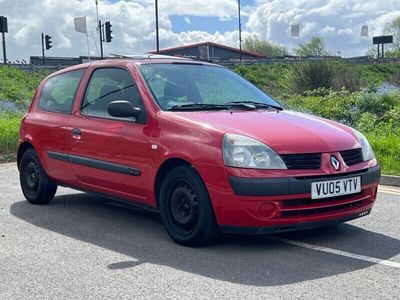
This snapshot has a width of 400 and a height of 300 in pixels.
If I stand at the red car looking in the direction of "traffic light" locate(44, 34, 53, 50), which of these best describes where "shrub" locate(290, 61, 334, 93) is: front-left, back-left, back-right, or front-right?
front-right

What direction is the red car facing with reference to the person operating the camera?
facing the viewer and to the right of the viewer

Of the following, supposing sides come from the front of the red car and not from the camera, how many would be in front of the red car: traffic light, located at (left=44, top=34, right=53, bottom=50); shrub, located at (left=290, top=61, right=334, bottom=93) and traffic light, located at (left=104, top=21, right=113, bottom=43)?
0

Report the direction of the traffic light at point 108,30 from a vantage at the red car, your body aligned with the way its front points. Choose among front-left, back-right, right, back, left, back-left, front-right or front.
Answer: back-left

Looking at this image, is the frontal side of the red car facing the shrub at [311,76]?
no

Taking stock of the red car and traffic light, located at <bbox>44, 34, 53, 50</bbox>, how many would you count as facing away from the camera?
0
